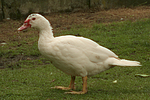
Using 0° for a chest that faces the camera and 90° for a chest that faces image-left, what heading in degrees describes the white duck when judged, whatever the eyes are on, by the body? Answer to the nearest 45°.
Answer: approximately 90°
